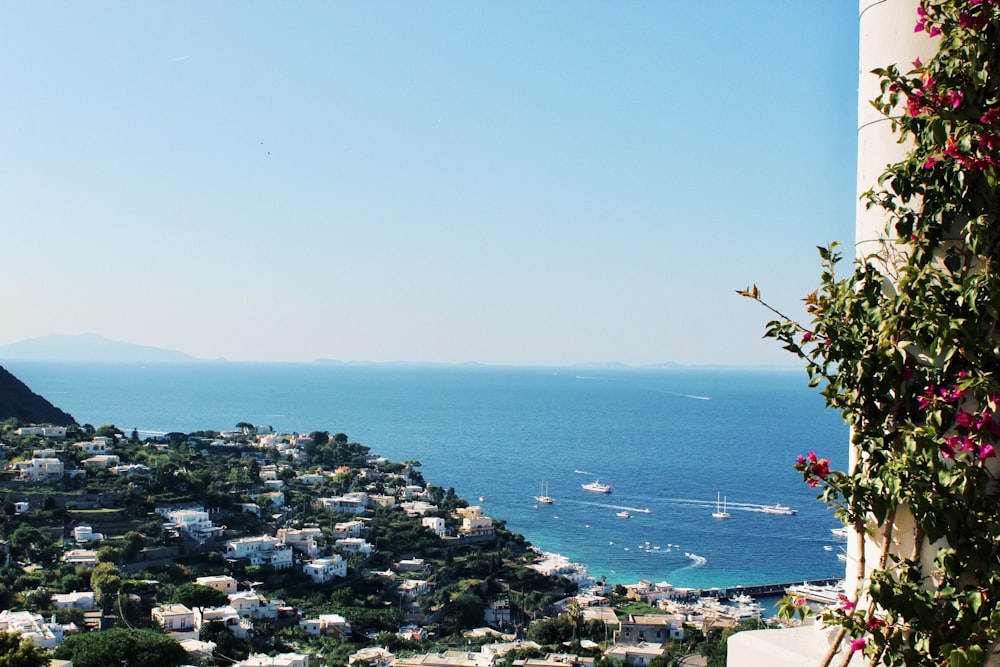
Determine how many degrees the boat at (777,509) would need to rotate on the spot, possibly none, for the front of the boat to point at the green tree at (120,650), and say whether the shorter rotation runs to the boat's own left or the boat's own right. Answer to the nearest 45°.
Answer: approximately 90° to the boat's own right

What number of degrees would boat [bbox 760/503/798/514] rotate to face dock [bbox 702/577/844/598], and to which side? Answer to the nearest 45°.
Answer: approximately 90° to its right

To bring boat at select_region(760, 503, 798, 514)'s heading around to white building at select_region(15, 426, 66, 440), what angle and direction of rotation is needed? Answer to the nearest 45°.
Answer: approximately 135° to its right

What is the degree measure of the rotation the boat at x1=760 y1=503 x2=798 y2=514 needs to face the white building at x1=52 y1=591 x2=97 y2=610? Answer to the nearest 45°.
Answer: approximately 135° to its right

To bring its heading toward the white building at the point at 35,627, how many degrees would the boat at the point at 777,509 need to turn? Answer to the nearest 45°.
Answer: approximately 90° to its right

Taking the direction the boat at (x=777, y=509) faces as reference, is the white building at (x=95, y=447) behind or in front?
behind

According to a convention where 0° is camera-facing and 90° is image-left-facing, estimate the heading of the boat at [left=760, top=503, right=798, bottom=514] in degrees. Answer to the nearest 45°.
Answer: approximately 270°

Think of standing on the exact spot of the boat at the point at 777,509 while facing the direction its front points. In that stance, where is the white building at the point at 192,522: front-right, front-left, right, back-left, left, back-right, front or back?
back-right

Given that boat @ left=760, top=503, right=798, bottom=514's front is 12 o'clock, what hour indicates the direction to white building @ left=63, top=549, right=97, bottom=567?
The white building is roughly at 4 o'clock from the boat.

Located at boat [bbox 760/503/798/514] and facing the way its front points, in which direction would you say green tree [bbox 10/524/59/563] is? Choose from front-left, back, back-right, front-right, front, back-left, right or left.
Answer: back-right

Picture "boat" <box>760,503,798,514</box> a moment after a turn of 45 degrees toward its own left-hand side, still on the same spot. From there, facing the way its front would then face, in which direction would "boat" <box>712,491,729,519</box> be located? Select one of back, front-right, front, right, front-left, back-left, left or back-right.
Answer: back
